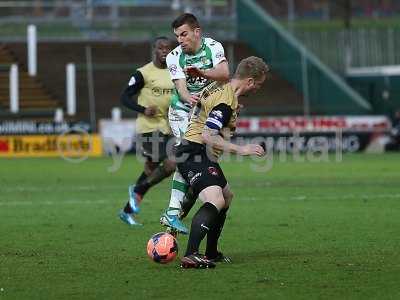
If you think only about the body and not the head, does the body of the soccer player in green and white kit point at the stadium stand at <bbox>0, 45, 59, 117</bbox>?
no

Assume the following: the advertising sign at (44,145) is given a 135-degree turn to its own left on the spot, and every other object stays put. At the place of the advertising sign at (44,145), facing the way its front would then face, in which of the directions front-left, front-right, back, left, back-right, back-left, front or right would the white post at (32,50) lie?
front-left

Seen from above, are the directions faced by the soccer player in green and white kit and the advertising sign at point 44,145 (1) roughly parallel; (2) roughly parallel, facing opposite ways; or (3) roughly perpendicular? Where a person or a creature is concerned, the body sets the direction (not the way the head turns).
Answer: roughly parallel

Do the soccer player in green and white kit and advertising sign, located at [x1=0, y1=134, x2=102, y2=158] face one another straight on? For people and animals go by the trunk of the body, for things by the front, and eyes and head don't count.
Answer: no

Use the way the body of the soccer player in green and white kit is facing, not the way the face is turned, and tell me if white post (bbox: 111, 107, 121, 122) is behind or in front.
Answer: behind

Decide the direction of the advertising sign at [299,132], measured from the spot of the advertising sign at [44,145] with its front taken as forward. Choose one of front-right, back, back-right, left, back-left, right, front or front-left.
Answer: left

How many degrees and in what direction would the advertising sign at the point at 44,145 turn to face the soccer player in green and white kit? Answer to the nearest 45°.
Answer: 0° — it already faces them

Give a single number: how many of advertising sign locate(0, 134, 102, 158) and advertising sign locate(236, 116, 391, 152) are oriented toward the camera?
2

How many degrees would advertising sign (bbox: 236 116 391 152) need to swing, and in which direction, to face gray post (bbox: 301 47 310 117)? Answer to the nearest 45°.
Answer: approximately 180°

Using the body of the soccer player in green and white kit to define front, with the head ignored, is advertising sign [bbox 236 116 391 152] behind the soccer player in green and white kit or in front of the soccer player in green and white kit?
behind

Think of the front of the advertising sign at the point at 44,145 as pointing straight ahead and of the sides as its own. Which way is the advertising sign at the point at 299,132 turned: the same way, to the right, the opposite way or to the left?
the same way

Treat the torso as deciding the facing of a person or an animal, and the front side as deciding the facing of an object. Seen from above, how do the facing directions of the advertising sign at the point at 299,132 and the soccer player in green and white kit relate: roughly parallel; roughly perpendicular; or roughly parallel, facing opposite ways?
roughly parallel

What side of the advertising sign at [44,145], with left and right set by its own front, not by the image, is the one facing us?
front

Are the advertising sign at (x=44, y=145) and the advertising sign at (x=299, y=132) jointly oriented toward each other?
no

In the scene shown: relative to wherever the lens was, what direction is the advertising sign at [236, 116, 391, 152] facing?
facing the viewer

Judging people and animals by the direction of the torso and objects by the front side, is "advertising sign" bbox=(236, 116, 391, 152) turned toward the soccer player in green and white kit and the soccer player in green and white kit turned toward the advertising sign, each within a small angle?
no

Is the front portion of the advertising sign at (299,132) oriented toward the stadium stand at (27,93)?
no

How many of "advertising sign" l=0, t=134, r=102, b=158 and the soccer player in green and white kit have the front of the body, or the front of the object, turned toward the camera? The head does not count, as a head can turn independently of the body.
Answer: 2

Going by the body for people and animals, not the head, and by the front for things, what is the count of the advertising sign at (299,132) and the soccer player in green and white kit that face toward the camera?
2

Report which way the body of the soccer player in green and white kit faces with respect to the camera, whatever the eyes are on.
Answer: toward the camera
